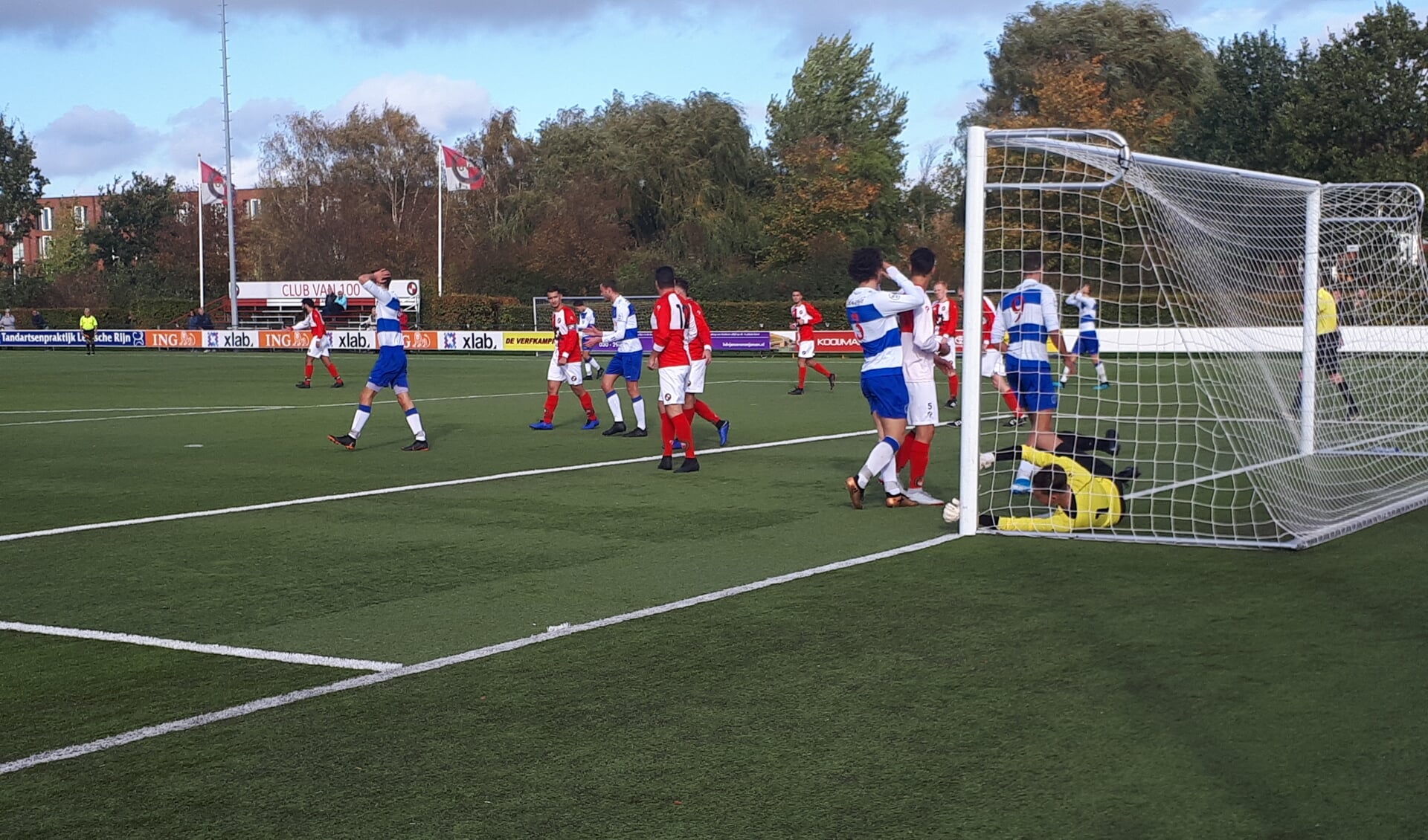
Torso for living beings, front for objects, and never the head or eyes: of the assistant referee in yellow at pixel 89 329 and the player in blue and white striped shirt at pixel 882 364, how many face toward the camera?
1

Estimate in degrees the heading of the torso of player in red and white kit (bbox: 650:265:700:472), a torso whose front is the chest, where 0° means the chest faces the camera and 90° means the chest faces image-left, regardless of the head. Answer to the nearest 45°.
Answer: approximately 135°

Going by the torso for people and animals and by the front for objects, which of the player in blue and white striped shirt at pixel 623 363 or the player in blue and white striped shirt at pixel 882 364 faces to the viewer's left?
the player in blue and white striped shirt at pixel 623 363

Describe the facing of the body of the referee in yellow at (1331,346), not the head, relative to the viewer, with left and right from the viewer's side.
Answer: facing to the left of the viewer

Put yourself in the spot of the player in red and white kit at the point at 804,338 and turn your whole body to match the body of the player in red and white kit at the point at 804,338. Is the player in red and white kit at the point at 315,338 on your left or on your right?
on your right

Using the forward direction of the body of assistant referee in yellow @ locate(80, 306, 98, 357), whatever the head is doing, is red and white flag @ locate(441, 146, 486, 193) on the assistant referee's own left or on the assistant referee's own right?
on the assistant referee's own left

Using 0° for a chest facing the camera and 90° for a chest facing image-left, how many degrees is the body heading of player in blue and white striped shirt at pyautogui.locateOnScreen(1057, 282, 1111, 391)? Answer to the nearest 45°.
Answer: approximately 90°

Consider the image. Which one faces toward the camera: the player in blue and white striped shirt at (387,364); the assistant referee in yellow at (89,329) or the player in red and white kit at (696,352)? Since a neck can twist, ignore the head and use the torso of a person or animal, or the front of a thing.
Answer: the assistant referee in yellow

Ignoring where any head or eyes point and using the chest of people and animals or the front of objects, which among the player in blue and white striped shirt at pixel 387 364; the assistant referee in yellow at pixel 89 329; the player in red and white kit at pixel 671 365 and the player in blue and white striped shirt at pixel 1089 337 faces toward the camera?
the assistant referee in yellow

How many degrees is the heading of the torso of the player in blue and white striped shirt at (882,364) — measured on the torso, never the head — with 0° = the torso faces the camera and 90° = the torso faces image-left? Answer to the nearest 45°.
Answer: approximately 225°

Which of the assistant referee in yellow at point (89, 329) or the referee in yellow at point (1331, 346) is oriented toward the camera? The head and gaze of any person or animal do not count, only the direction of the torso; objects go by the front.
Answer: the assistant referee in yellow at point (89, 329)

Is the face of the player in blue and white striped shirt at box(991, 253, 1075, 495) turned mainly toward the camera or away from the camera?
away from the camera

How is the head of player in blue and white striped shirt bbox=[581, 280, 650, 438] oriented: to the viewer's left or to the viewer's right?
to the viewer's left
